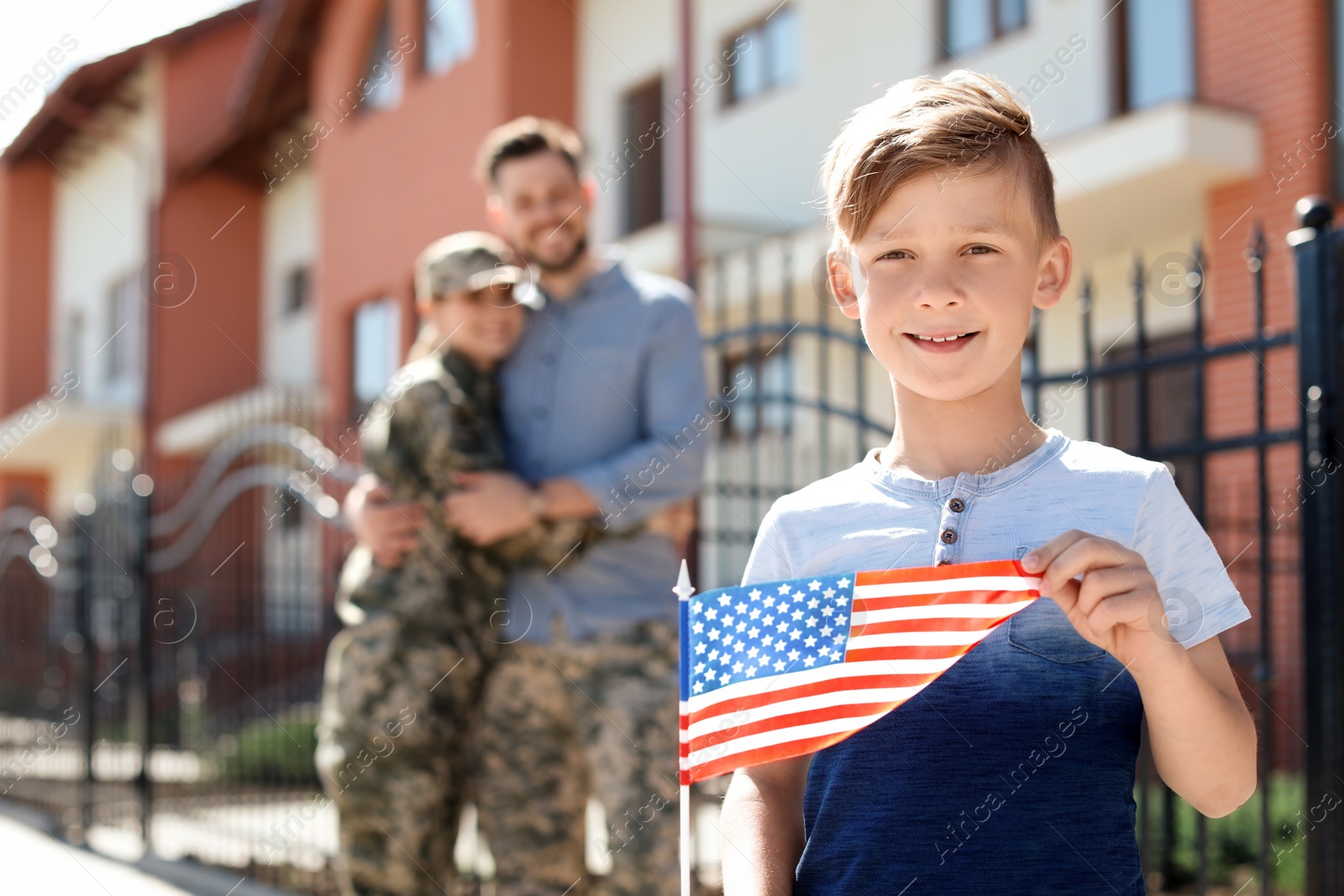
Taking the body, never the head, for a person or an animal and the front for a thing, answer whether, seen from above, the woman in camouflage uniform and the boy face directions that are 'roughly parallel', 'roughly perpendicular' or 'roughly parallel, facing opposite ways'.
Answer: roughly perpendicular

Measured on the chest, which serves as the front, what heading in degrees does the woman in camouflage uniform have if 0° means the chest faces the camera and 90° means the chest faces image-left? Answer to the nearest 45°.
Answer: approximately 270°

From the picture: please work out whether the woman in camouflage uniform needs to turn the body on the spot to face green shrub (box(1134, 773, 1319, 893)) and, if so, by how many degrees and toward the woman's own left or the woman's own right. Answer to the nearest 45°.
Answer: approximately 45° to the woman's own left

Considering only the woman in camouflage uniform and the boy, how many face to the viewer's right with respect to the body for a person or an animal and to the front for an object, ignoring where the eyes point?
1

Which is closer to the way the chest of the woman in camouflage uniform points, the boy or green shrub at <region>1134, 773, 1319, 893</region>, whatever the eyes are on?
the green shrub

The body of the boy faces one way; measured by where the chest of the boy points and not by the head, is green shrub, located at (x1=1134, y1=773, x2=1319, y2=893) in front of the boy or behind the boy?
behind

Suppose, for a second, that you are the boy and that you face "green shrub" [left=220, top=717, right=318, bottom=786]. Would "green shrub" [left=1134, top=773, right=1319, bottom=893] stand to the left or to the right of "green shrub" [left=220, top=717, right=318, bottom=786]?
right

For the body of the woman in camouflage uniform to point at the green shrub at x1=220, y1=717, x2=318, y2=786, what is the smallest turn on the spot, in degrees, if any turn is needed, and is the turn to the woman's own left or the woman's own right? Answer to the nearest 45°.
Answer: approximately 90° to the woman's own left

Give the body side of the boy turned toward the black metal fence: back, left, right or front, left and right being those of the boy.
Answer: back

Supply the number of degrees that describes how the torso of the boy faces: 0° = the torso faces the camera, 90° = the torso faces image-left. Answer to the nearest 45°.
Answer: approximately 0°
